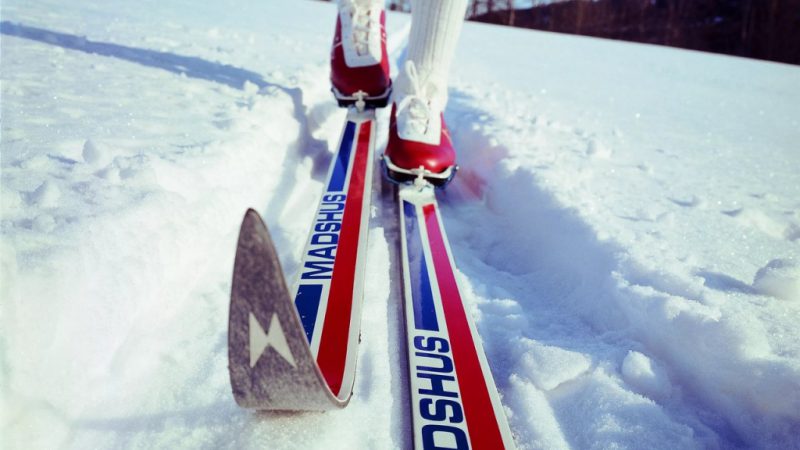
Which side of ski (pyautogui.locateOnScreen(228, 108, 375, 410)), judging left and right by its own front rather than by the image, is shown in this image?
front
